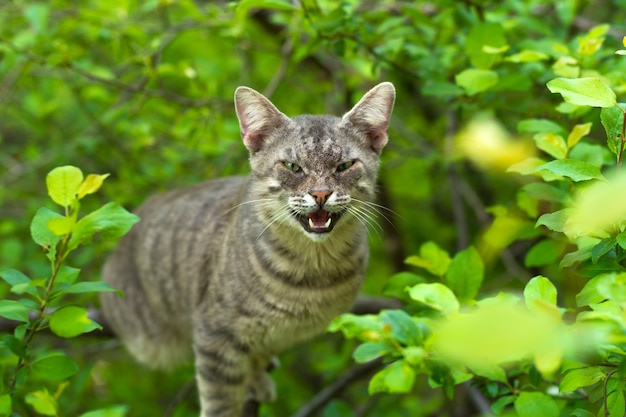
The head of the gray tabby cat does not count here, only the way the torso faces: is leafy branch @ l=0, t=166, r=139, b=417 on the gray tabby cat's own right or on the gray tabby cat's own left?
on the gray tabby cat's own right

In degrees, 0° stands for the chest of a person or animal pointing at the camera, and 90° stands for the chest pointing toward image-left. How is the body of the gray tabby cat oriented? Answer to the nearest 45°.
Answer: approximately 315°
